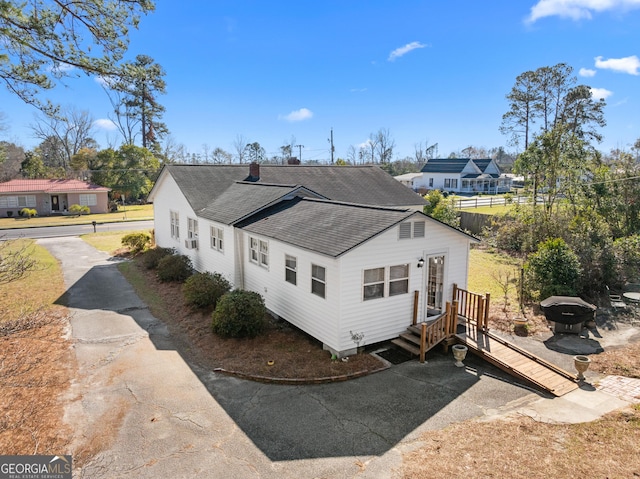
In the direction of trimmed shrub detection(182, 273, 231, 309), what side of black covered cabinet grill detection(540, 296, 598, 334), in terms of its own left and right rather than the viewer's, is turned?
right

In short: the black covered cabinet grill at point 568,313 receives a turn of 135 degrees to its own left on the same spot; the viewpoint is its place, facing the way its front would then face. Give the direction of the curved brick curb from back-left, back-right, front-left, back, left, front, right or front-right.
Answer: back

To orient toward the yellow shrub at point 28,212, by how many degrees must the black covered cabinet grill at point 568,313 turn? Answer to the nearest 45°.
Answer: approximately 90° to its right

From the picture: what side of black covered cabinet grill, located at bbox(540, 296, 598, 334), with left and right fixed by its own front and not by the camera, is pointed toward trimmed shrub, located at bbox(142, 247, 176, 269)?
right

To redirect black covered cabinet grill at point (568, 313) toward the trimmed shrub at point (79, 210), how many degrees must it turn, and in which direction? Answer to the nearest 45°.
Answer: approximately 90° to its right

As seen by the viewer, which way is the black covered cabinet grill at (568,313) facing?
toward the camera

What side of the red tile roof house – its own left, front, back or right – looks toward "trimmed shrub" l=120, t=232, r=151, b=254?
front

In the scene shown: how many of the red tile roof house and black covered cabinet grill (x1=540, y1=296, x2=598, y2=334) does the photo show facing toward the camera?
2

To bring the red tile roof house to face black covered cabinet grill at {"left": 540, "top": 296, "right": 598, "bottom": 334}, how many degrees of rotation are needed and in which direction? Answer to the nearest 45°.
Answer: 0° — it already faces it

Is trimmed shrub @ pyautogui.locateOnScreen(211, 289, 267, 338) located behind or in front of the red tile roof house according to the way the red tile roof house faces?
in front

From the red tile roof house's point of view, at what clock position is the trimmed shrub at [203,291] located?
The trimmed shrub is roughly at 12 o'clock from the red tile roof house.

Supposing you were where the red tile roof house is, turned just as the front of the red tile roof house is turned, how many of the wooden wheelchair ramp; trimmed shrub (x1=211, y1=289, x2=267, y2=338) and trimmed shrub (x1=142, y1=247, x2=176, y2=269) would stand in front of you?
3

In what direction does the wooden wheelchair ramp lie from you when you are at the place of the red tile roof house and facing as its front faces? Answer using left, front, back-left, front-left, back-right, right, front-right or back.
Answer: front

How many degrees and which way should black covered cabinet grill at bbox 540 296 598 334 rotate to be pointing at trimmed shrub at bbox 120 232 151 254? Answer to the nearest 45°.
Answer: approximately 90° to its right

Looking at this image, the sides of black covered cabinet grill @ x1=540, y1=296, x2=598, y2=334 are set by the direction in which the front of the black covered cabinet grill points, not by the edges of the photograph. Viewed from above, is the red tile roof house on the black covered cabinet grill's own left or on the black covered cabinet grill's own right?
on the black covered cabinet grill's own right

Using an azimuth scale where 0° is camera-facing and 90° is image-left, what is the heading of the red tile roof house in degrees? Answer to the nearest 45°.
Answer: approximately 0°
